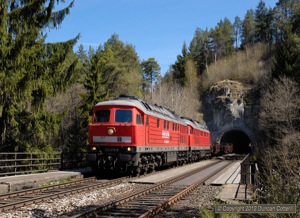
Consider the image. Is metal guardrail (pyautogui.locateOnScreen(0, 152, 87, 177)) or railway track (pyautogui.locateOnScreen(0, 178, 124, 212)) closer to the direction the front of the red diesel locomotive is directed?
the railway track

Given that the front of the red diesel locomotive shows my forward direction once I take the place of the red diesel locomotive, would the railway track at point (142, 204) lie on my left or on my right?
on my left

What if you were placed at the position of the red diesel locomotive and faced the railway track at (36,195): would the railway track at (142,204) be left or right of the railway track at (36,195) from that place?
left

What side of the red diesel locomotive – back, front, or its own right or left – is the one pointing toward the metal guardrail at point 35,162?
right

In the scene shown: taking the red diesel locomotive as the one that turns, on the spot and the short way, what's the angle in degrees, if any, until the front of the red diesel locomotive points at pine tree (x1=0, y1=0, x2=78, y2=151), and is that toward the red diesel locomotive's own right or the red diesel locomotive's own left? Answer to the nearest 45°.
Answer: approximately 45° to the red diesel locomotive's own right

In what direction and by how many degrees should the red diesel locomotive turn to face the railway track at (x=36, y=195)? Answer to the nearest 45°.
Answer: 0° — it already faces it

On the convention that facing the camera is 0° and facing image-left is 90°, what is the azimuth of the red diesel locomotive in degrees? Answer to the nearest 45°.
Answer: approximately 45°
